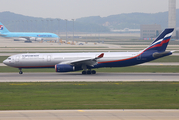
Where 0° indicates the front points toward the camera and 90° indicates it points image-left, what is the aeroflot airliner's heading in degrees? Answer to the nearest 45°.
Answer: approximately 90°
